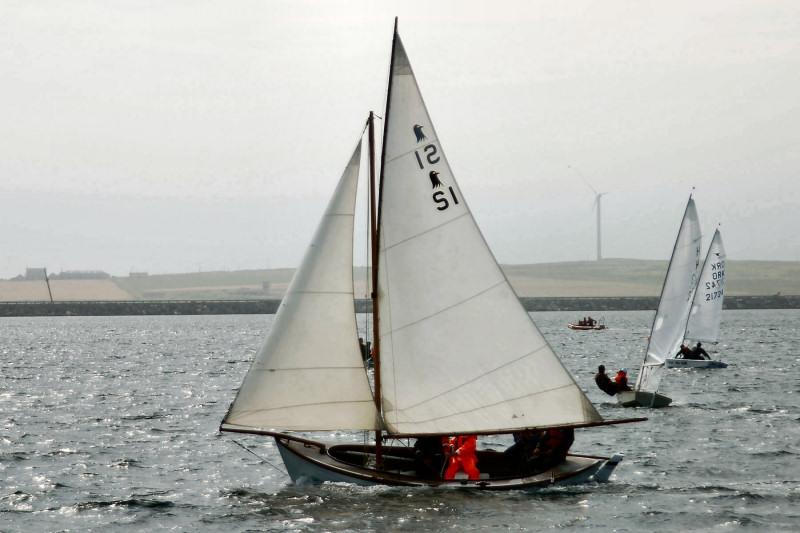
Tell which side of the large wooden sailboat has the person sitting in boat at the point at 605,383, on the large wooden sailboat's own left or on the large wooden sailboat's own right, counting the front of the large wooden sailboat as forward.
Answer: on the large wooden sailboat's own right

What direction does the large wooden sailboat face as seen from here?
to the viewer's left

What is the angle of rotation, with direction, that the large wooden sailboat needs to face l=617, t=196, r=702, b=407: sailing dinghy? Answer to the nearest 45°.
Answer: approximately 135° to its right
